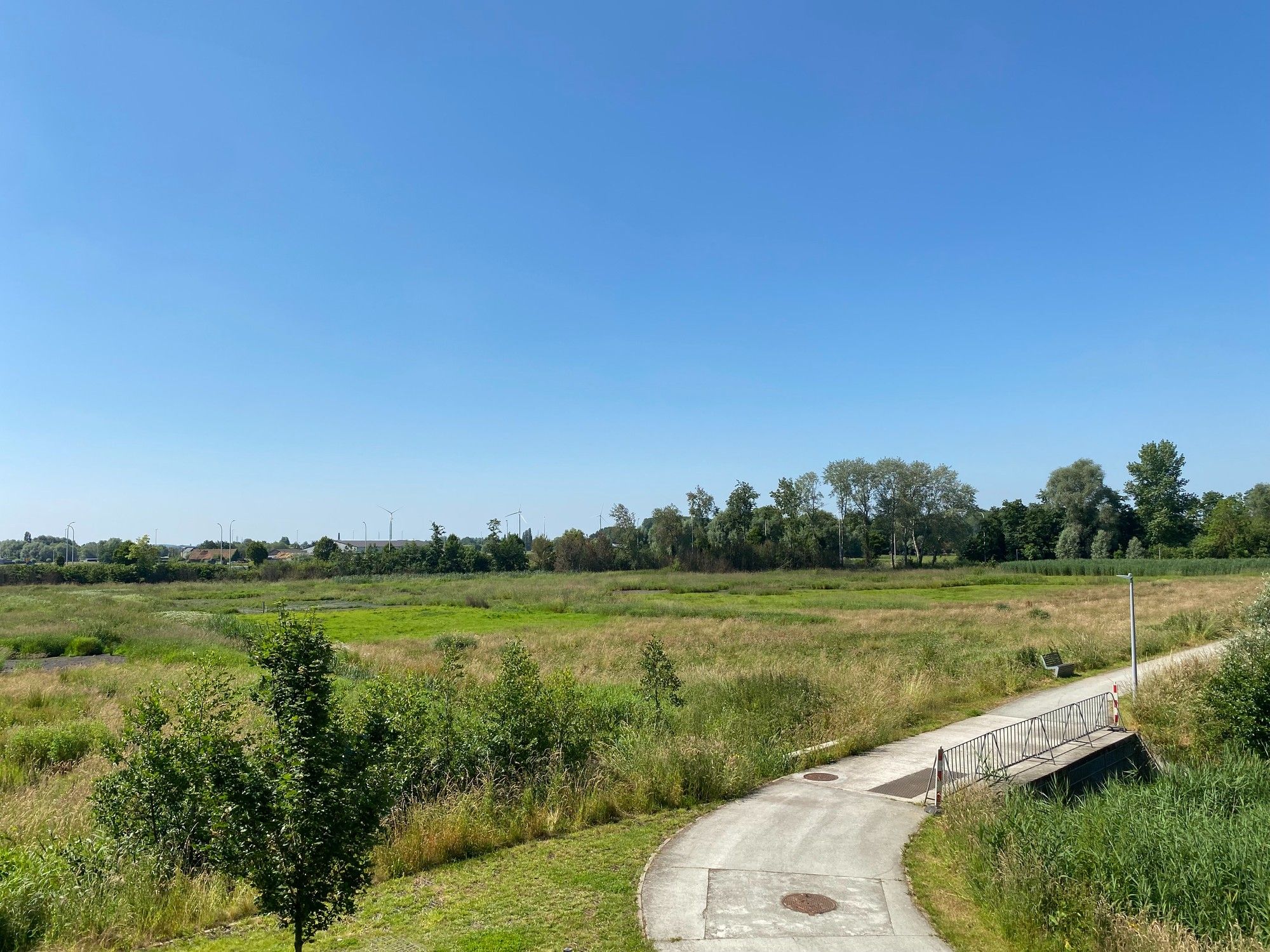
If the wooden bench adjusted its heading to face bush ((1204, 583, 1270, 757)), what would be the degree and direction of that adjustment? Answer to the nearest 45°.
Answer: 0° — it already faces it

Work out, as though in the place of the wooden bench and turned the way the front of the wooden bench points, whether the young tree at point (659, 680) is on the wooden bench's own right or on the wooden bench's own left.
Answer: on the wooden bench's own right

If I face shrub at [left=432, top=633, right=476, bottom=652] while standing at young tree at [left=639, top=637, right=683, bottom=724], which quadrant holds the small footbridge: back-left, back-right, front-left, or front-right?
back-right

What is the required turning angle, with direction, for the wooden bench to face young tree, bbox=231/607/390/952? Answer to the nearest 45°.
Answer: approximately 45° to its right

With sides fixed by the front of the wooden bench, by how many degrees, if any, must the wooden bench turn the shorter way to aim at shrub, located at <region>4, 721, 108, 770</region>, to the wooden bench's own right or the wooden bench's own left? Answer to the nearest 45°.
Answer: approximately 90° to the wooden bench's own right

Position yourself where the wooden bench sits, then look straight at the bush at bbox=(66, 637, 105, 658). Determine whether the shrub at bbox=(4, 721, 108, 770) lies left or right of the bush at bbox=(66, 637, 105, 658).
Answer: left

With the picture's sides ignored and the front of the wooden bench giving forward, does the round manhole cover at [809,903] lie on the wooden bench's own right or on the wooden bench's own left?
on the wooden bench's own right

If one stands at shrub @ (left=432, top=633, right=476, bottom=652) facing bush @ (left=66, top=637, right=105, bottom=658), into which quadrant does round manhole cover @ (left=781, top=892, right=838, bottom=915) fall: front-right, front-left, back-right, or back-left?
back-left

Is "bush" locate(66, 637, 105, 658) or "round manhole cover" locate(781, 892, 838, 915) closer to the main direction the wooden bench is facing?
the round manhole cover
